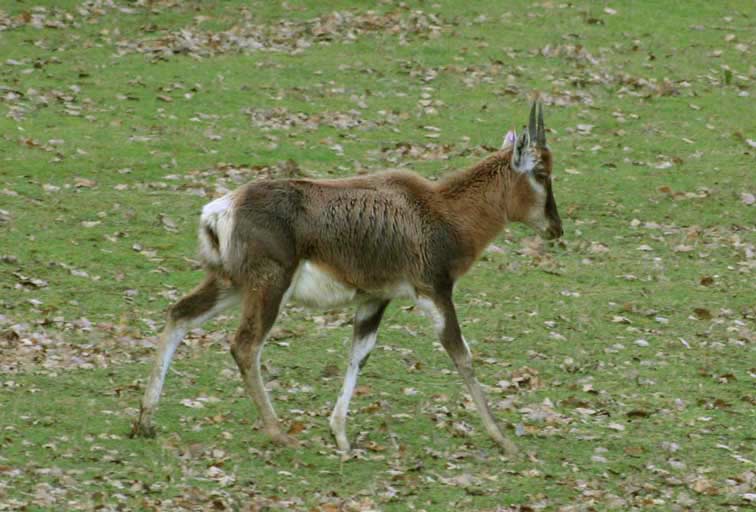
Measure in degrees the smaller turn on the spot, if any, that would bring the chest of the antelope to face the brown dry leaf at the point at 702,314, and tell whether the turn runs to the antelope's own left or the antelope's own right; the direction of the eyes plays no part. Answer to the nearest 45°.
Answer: approximately 45° to the antelope's own left

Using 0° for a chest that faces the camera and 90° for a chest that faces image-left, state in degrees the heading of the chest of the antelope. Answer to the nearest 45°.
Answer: approximately 270°
